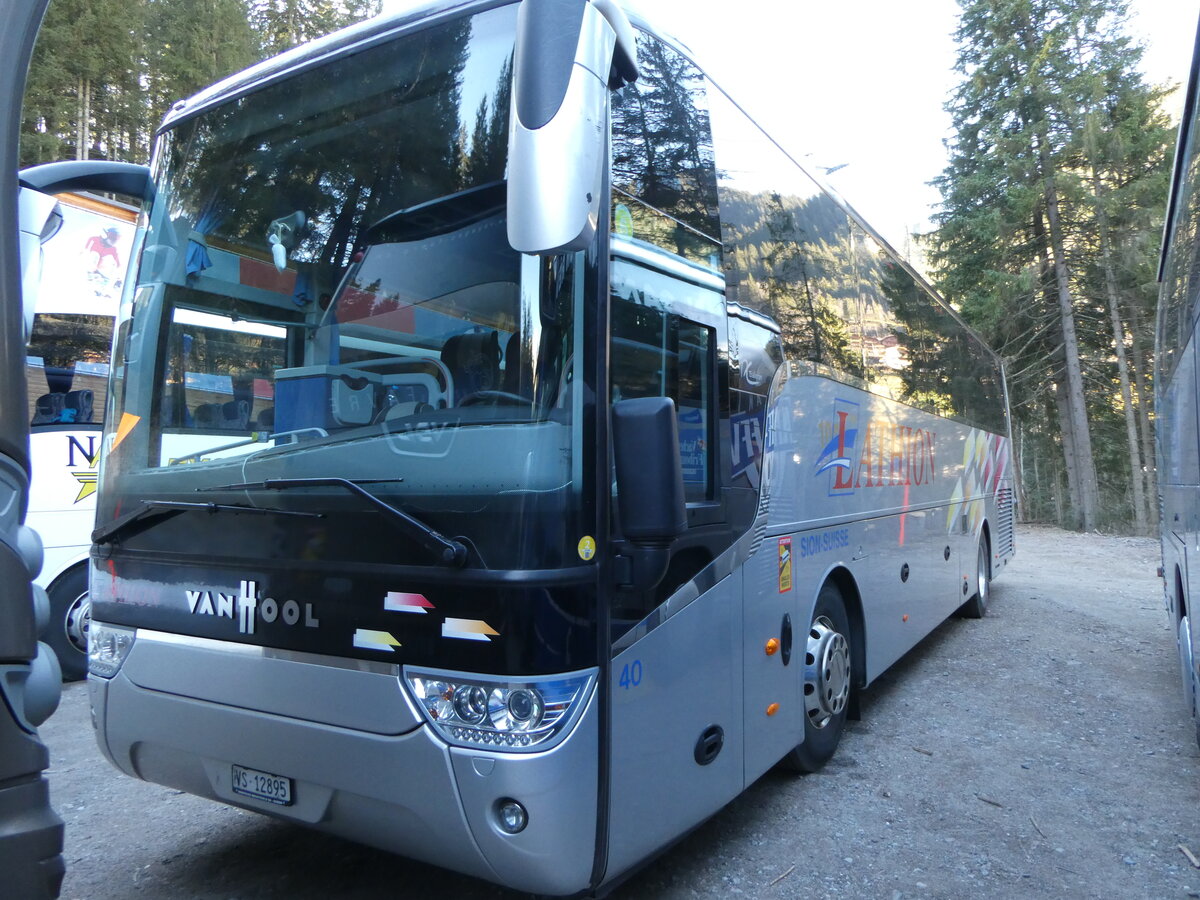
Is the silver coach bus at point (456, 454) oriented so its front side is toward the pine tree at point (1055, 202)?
no

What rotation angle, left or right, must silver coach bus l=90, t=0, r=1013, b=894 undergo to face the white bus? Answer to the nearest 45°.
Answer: approximately 90° to its right

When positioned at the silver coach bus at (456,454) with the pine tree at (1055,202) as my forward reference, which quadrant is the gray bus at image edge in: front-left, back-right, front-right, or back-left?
front-right

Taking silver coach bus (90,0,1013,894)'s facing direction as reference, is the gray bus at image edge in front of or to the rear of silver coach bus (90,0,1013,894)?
to the rear

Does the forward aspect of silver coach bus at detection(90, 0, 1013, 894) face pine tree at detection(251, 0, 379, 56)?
no

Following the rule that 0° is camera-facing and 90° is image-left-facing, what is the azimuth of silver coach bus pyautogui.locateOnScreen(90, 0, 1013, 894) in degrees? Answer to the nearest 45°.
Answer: approximately 45°
